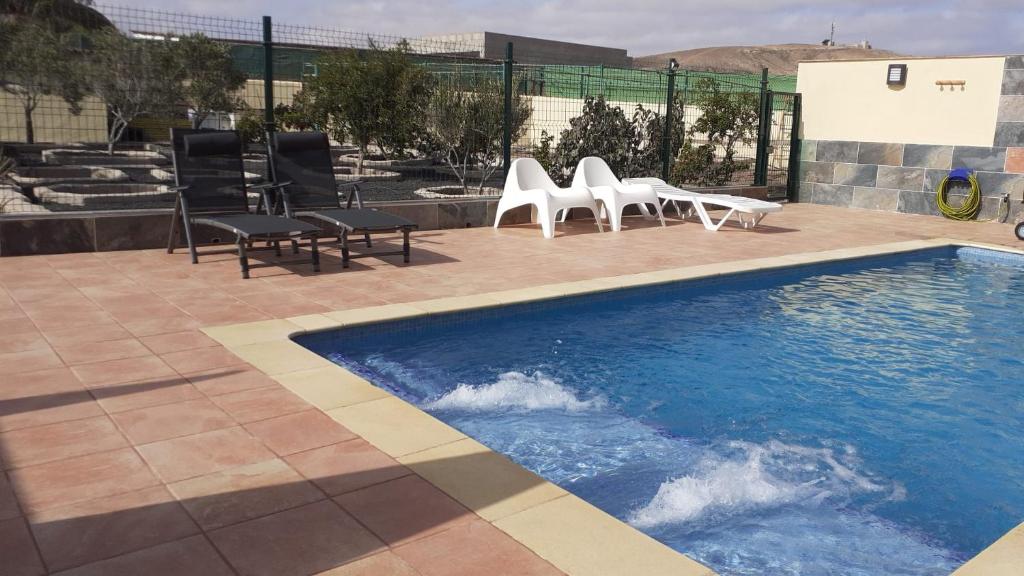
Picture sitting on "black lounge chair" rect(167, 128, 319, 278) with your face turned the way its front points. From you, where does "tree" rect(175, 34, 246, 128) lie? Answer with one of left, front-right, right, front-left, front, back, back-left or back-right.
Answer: back-left

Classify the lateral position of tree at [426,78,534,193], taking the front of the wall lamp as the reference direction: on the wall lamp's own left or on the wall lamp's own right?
on the wall lamp's own right

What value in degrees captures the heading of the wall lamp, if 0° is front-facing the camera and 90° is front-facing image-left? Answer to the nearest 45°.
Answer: approximately 0°

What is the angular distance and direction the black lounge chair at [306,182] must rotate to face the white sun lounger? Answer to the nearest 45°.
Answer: approximately 45° to its left

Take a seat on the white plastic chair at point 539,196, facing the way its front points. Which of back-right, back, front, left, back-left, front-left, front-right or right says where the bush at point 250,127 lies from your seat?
back

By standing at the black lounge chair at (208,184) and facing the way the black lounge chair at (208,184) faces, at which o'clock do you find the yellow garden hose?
The yellow garden hose is roughly at 10 o'clock from the black lounge chair.

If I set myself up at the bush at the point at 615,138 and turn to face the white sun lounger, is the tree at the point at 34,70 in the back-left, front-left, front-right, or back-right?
back-right

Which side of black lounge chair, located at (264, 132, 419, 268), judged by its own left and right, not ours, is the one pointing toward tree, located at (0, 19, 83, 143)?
back

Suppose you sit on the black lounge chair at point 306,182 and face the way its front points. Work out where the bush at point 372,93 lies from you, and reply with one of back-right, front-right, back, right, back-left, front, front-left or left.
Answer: back-left

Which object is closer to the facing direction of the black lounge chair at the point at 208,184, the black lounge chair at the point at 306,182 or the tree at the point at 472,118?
the black lounge chair
